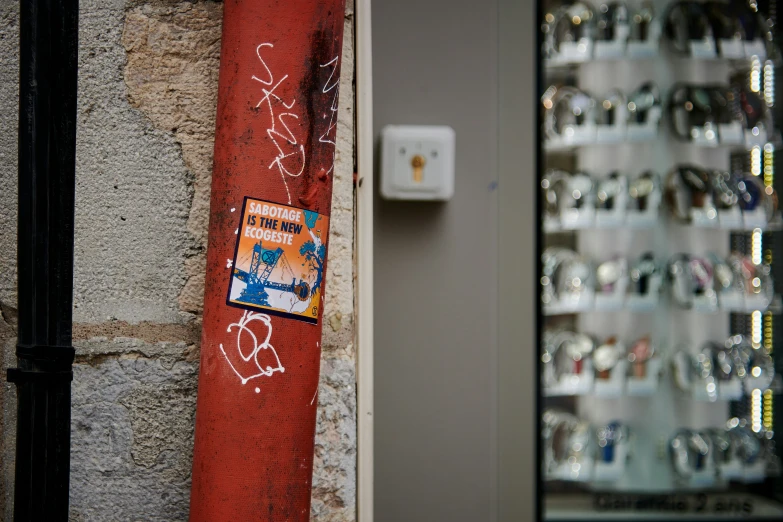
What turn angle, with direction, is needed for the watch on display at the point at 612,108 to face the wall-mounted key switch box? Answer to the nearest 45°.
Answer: approximately 45° to its right

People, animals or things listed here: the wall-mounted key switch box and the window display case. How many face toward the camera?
2

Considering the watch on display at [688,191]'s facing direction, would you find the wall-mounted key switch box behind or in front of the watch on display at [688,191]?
in front

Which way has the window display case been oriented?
toward the camera

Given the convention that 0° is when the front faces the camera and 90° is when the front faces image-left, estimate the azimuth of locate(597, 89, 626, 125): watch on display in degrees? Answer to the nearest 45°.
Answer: approximately 0°

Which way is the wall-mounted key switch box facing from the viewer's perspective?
toward the camera
